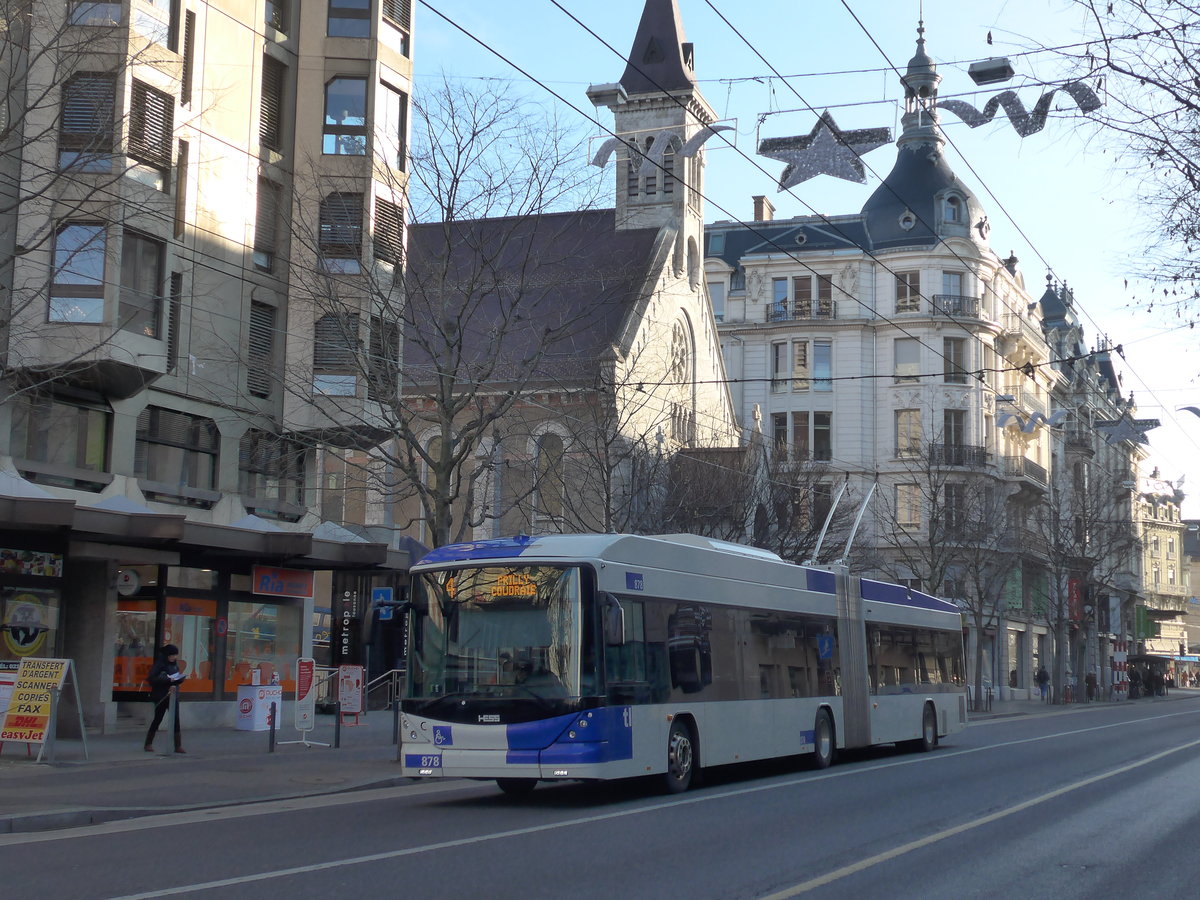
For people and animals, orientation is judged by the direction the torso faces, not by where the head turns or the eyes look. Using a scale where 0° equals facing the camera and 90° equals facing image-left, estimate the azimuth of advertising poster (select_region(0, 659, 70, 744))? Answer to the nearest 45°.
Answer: approximately 0°

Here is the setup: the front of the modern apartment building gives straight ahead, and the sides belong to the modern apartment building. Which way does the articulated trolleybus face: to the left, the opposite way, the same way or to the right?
to the right

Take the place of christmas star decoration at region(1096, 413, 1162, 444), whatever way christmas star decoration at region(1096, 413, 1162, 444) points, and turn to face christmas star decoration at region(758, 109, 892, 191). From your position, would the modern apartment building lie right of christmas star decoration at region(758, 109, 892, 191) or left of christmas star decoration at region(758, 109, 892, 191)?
right

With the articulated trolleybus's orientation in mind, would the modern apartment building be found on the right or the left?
on its right

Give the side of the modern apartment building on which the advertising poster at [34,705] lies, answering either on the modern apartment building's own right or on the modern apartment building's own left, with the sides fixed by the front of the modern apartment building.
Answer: on the modern apartment building's own right

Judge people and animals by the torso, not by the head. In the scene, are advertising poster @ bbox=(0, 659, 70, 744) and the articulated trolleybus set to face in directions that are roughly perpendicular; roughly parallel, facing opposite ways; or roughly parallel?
roughly perpendicular

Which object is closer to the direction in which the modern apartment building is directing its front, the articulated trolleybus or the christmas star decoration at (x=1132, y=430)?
the articulated trolleybus

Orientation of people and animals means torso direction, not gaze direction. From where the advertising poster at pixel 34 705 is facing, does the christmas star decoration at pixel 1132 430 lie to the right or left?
on its left

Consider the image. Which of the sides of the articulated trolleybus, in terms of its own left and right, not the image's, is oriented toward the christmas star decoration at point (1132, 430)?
back
